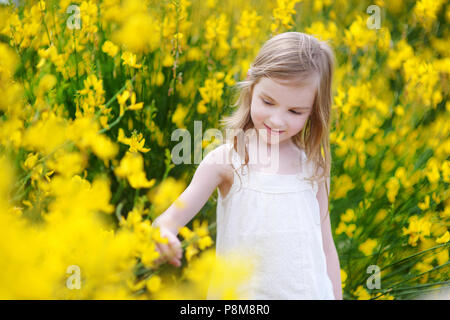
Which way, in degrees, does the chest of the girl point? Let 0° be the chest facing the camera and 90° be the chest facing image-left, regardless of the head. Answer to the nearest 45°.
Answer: approximately 0°

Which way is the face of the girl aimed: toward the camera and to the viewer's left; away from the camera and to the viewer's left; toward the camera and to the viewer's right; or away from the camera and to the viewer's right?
toward the camera and to the viewer's left
